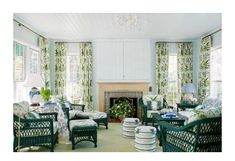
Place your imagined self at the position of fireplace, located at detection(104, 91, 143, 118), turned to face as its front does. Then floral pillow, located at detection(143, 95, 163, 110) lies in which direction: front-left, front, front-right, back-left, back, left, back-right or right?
front-left

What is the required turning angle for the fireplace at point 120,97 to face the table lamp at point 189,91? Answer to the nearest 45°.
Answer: approximately 90° to its left

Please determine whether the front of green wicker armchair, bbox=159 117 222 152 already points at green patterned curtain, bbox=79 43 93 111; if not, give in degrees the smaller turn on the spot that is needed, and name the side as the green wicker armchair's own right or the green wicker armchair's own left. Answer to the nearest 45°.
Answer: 0° — it already faces it

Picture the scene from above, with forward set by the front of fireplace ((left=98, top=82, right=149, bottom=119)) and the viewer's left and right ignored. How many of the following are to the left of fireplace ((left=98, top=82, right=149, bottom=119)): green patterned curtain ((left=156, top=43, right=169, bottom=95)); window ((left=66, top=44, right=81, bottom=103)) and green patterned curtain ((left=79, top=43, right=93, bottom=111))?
1

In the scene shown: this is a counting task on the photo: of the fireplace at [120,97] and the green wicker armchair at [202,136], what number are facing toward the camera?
1

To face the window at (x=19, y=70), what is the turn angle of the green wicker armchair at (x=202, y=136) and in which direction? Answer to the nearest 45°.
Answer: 0° — it already faces it

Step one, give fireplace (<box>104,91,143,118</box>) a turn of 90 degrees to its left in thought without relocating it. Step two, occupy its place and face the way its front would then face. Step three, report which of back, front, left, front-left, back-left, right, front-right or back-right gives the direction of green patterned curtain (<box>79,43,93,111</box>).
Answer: back

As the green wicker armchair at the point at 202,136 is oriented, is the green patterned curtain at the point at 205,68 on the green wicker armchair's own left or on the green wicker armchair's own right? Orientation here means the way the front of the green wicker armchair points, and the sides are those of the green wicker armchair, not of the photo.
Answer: on the green wicker armchair's own right

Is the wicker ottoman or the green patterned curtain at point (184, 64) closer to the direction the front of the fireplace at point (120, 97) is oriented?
the wicker ottoman

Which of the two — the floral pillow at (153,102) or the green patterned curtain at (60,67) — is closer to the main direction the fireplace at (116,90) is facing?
the floral pillow

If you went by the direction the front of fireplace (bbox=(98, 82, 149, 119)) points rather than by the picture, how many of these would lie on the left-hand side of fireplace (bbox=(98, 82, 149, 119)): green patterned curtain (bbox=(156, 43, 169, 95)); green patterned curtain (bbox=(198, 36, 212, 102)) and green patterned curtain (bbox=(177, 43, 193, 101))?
3

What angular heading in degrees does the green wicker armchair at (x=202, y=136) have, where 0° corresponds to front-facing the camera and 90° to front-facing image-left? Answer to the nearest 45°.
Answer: approximately 135°

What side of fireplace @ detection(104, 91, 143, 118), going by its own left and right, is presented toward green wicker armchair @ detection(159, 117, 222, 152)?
front
